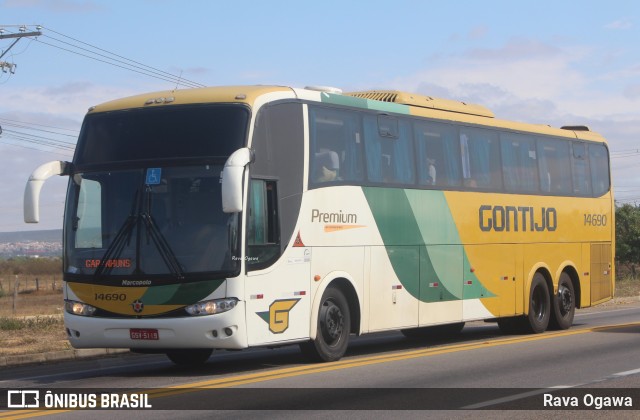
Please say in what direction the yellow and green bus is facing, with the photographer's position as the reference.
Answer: facing the viewer and to the left of the viewer
